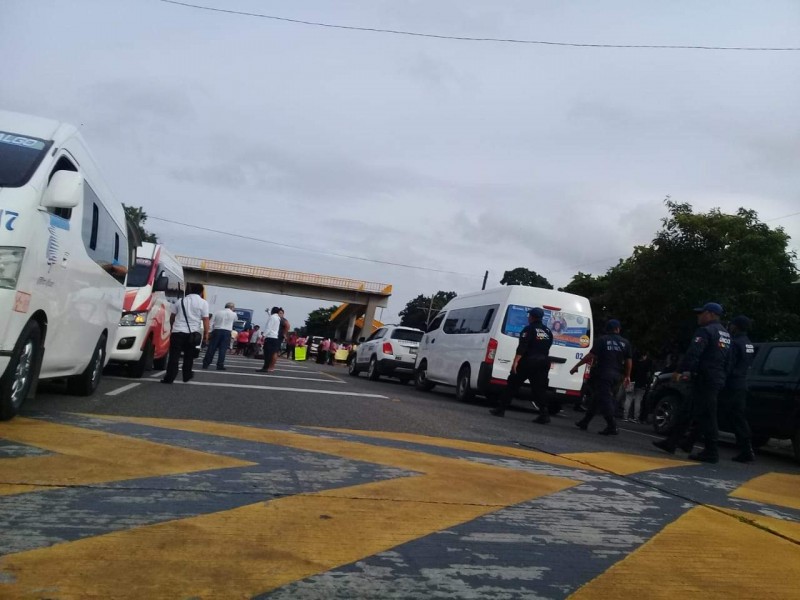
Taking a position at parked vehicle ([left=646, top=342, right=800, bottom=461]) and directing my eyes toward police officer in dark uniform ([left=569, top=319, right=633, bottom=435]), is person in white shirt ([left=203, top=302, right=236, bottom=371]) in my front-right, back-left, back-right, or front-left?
front-right

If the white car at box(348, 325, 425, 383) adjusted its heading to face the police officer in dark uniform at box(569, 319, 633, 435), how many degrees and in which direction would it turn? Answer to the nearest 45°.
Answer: approximately 135° to its left

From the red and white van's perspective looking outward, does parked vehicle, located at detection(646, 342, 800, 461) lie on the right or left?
on its left

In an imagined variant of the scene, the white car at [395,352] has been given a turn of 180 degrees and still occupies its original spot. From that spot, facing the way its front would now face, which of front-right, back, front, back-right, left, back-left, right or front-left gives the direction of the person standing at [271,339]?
right

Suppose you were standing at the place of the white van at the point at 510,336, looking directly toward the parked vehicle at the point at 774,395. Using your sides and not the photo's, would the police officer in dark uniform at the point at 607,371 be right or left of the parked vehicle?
right

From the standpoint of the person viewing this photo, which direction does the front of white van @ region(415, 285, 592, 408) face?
facing away from the viewer and to the left of the viewer

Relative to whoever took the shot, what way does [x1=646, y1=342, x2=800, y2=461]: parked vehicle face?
facing away from the viewer and to the left of the viewer

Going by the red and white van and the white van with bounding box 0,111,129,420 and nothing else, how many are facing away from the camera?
0

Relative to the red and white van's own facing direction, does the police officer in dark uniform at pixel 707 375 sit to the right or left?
on its left

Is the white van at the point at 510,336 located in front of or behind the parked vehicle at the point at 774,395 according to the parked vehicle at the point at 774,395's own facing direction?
in front

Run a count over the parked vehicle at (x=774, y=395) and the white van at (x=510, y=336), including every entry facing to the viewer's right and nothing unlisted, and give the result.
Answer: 0

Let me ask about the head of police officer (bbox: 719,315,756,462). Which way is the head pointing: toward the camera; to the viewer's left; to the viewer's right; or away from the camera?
to the viewer's left

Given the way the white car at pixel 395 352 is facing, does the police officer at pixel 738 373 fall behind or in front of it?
behind

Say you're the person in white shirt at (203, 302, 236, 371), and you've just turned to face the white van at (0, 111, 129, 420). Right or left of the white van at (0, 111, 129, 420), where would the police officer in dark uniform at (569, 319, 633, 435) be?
left

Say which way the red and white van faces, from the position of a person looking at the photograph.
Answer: facing the viewer and to the left of the viewer
